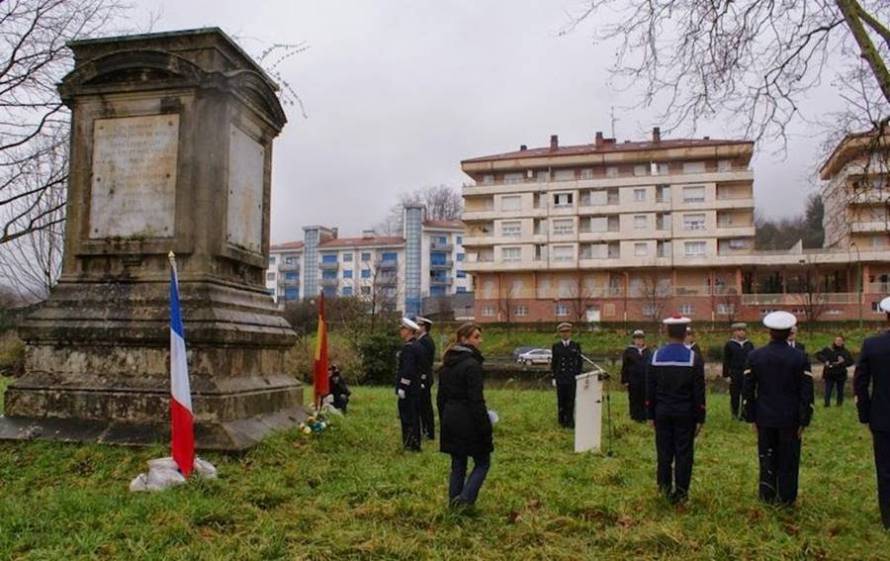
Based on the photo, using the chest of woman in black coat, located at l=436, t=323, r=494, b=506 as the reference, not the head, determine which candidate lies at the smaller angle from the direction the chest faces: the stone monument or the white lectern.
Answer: the white lectern

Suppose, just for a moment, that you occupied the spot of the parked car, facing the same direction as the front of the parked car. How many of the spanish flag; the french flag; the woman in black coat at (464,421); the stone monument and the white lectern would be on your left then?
5

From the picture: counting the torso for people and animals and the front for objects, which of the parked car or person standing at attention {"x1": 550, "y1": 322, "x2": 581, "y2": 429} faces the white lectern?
the person standing at attention

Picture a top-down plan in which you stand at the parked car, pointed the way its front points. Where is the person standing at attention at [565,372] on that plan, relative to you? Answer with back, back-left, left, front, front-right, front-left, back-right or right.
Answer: left

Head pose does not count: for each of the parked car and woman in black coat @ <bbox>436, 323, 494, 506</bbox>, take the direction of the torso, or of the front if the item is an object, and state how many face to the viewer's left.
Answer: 1

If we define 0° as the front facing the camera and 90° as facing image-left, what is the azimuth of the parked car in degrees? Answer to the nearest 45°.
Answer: approximately 90°

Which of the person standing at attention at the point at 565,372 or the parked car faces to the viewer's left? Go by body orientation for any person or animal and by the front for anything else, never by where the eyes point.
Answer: the parked car

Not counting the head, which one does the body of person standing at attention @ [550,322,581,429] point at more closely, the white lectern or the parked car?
the white lectern

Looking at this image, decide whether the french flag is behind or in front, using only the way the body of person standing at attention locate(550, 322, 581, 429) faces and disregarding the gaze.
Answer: in front

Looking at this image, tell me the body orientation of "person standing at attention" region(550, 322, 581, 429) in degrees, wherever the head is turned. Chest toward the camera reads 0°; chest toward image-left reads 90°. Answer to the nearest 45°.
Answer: approximately 0°

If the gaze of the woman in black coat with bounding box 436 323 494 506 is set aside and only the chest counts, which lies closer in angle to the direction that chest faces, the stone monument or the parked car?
the parked car

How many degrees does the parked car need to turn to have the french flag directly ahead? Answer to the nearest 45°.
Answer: approximately 90° to its left

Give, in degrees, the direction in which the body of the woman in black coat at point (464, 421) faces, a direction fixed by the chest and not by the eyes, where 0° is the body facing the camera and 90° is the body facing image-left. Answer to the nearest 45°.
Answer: approximately 225°
